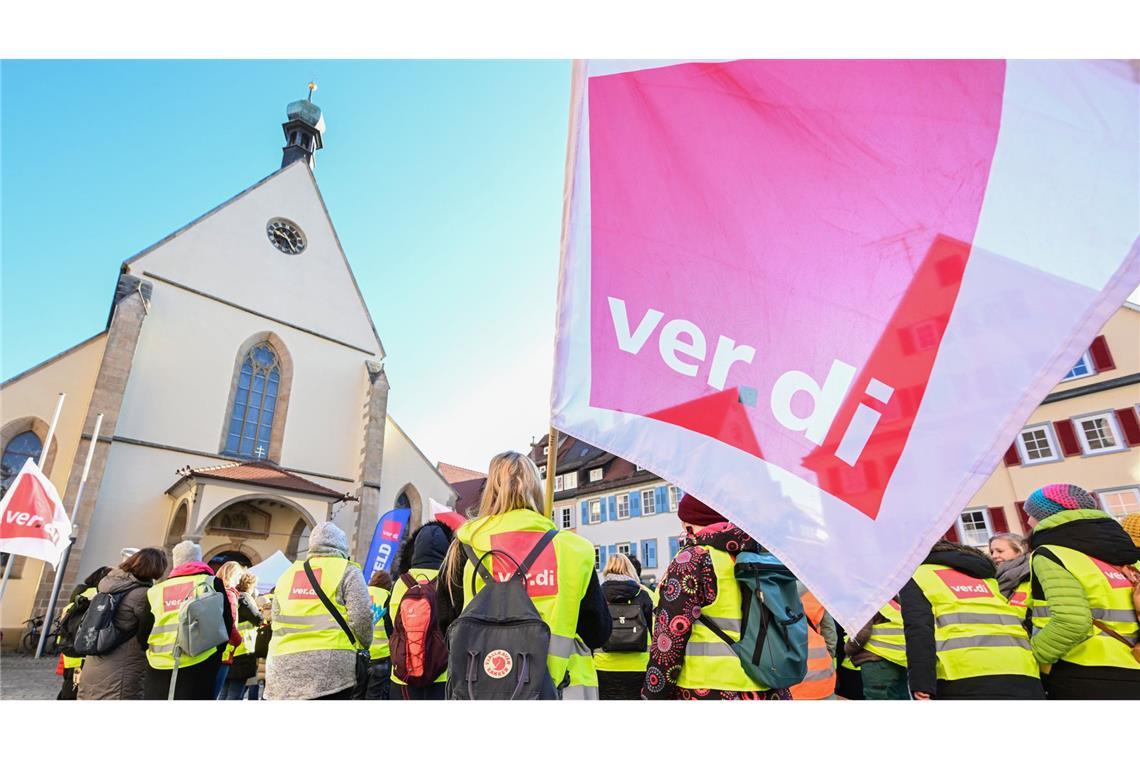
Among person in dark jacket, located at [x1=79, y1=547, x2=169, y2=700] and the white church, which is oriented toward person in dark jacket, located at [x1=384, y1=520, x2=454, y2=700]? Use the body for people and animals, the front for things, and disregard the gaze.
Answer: the white church

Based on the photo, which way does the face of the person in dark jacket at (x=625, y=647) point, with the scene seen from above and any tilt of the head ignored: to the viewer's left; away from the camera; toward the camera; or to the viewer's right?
away from the camera

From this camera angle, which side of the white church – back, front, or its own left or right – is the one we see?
front

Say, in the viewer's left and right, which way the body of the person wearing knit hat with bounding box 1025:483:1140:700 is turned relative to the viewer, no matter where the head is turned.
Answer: facing away from the viewer and to the left of the viewer

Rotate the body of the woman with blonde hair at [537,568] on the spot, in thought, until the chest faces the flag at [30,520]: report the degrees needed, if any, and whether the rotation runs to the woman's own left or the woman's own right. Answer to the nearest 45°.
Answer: approximately 45° to the woman's own left

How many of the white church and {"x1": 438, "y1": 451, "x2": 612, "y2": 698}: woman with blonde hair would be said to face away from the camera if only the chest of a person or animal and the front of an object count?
1

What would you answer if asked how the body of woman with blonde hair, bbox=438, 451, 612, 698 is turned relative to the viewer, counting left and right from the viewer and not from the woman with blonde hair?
facing away from the viewer

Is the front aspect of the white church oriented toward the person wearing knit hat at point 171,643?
yes

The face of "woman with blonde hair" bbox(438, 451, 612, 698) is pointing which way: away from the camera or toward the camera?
away from the camera

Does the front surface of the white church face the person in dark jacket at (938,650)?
yes

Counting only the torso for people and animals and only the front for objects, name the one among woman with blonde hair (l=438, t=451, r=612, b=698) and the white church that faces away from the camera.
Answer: the woman with blonde hair

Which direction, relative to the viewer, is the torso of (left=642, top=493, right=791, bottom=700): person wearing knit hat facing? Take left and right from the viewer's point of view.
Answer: facing away from the viewer and to the left of the viewer

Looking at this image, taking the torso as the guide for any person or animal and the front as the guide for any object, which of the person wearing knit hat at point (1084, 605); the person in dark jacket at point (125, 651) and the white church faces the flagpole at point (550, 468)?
the white church

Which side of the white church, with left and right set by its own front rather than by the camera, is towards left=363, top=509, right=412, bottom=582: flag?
front

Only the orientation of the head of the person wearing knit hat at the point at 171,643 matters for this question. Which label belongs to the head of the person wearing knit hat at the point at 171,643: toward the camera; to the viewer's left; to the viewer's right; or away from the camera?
away from the camera

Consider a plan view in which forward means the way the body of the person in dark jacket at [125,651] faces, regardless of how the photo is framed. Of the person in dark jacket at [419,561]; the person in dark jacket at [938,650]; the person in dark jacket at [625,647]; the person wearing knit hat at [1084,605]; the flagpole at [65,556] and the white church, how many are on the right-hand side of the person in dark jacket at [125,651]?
4

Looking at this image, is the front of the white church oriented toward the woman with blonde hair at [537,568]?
yes

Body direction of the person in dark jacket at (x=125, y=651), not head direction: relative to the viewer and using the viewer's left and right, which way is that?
facing away from the viewer and to the right of the viewer
